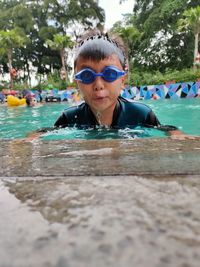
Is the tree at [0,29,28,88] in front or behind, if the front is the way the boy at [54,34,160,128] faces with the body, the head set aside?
behind

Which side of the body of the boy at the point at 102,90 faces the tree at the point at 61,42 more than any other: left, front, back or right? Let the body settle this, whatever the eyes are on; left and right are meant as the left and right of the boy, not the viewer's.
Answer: back

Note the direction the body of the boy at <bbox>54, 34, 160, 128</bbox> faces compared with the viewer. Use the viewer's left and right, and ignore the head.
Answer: facing the viewer

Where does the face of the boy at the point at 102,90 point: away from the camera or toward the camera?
toward the camera

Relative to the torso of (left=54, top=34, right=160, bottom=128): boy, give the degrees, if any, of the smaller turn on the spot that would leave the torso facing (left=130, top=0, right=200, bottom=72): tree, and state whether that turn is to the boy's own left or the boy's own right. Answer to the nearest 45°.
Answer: approximately 180°
